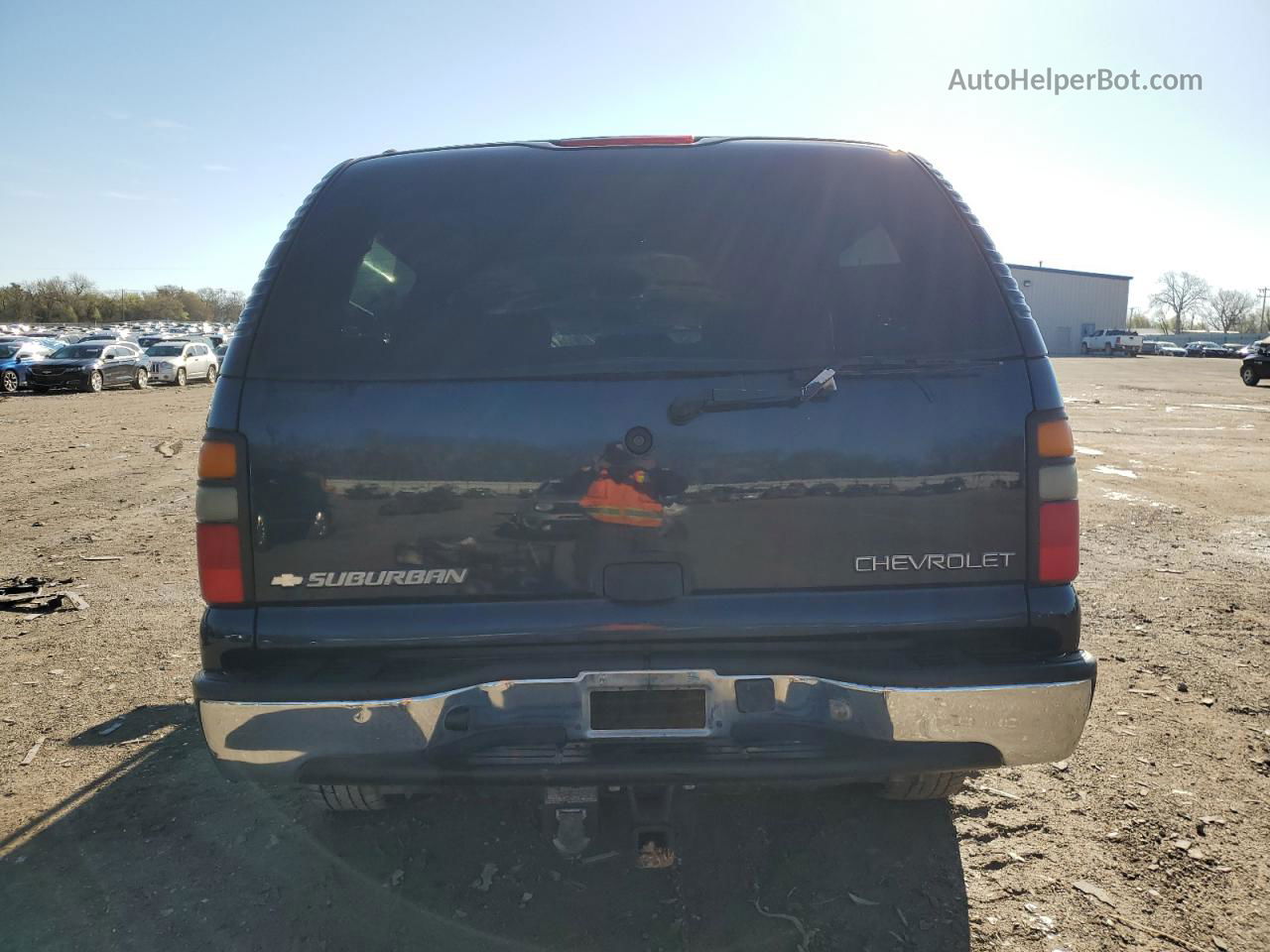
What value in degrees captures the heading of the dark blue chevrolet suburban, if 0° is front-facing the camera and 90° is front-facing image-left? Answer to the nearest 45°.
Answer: approximately 180°
